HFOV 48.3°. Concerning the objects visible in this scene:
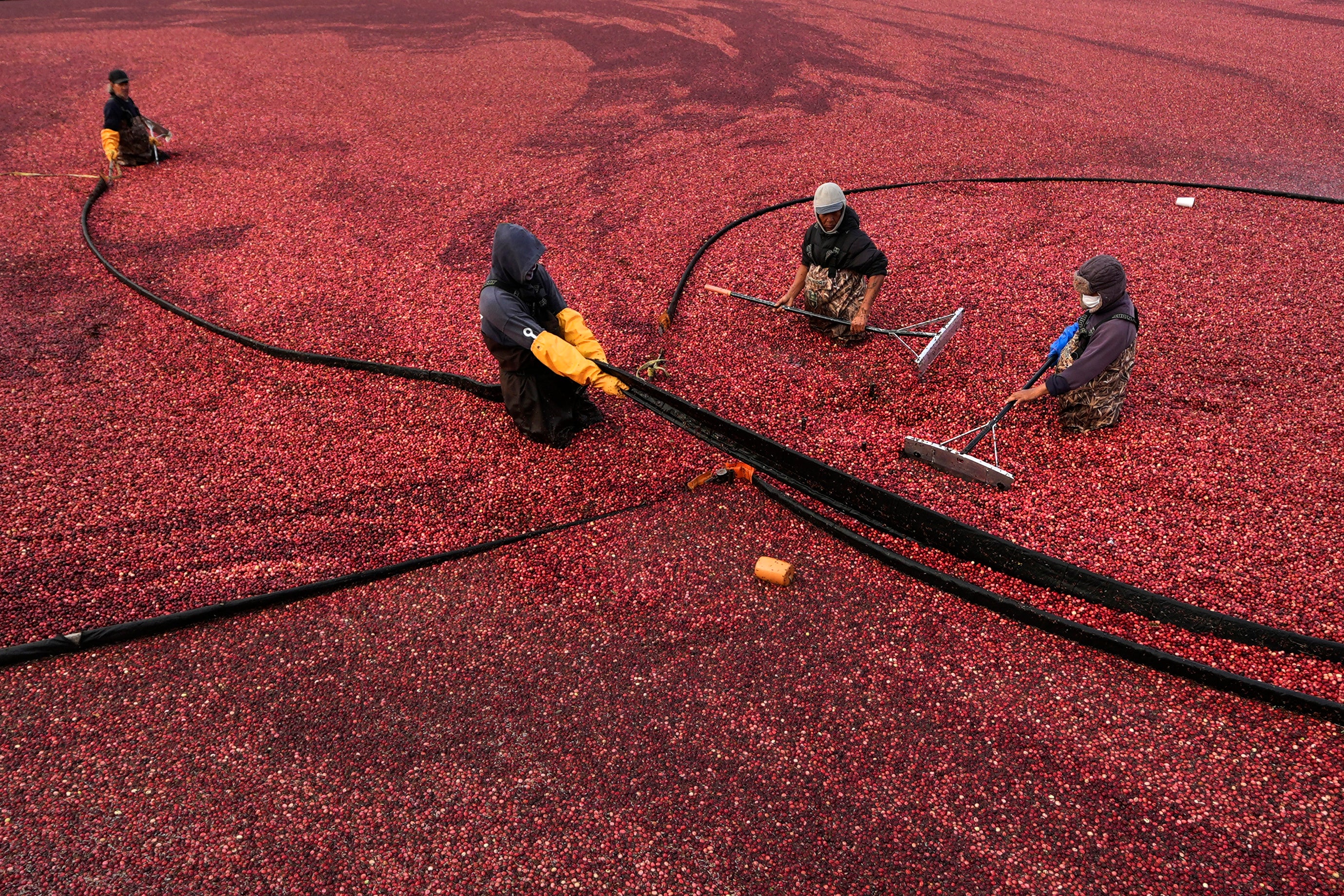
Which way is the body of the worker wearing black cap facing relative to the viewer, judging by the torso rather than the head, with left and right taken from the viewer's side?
facing the viewer and to the right of the viewer

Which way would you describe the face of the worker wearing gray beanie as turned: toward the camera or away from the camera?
toward the camera

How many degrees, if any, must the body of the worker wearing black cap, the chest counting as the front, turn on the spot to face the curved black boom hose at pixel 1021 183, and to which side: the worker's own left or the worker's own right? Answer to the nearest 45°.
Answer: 0° — they already face it

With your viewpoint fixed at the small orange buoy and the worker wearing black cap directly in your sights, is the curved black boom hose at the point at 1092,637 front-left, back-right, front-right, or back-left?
back-right

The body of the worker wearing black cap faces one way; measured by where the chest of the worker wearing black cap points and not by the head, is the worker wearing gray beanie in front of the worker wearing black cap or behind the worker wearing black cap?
in front

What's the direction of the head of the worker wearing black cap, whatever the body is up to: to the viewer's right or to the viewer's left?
to the viewer's right

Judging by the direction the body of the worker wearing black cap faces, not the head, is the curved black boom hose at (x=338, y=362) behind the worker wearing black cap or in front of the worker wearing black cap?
in front

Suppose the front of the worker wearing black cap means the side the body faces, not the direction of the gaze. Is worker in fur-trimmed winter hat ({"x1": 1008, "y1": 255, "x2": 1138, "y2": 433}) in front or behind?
in front

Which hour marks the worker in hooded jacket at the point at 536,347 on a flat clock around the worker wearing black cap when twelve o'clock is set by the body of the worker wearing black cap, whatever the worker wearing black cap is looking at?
The worker in hooded jacket is roughly at 1 o'clock from the worker wearing black cap.
